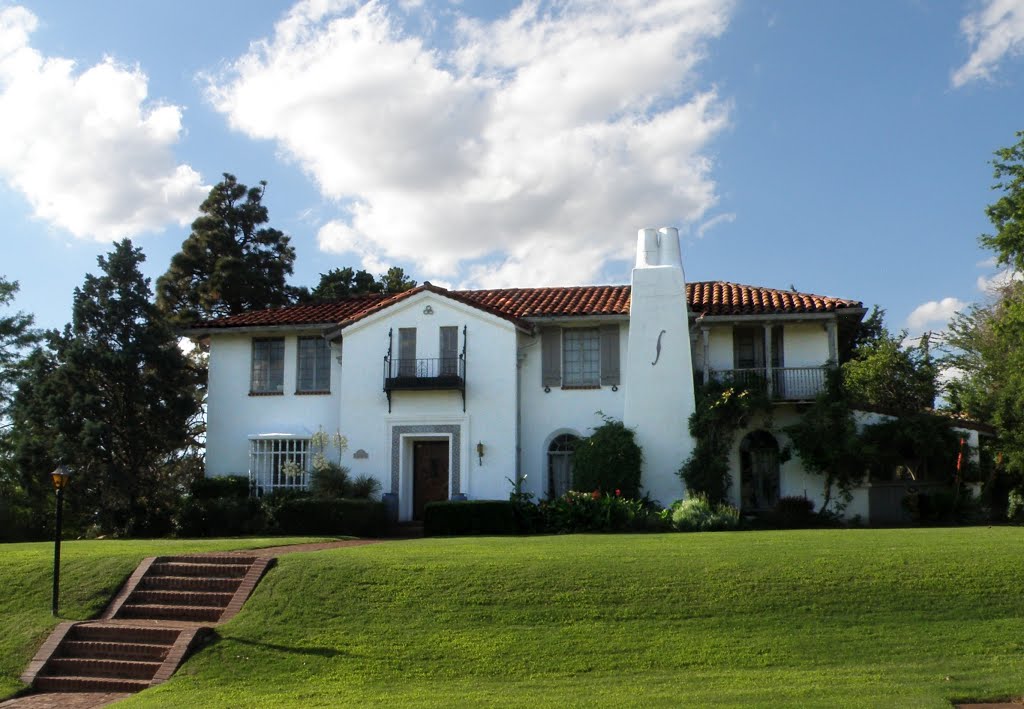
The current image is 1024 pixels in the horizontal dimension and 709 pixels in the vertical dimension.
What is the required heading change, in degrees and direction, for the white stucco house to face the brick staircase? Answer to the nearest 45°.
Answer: approximately 45° to its right

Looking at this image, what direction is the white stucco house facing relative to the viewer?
toward the camera

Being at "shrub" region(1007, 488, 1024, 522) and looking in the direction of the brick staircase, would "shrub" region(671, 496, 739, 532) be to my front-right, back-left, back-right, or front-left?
front-right

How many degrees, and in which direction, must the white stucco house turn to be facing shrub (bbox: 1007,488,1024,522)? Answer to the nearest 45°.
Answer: approximately 90° to its left

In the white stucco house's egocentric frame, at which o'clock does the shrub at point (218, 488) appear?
The shrub is roughly at 3 o'clock from the white stucco house.

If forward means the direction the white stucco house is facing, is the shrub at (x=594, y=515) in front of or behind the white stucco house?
in front

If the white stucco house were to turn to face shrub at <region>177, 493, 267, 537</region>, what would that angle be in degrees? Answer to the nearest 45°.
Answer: approximately 90° to its right

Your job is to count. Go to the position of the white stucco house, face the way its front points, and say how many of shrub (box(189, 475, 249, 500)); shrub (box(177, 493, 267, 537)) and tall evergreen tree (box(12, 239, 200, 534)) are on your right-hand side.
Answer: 3

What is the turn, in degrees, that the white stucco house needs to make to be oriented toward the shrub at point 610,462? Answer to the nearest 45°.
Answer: approximately 45° to its left

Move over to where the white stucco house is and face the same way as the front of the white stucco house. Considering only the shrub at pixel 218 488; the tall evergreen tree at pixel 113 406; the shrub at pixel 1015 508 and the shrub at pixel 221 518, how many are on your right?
3

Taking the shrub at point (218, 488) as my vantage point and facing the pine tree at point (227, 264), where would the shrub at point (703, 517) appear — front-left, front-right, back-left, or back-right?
back-right

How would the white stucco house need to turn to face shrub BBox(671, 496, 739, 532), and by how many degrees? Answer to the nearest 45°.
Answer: approximately 45° to its left

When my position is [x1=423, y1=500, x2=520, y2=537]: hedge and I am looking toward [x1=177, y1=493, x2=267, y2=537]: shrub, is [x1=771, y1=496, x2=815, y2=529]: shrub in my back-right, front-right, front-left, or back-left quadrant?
back-right

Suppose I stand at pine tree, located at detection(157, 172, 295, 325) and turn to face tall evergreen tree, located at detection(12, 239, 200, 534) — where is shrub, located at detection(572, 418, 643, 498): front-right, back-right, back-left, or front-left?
front-left

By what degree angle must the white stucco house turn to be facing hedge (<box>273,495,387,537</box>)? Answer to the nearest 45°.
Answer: approximately 45° to its right

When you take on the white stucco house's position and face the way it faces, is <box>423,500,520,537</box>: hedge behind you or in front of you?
in front

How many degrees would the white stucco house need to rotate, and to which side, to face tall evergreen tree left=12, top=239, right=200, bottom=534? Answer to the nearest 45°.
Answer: approximately 90° to its right
